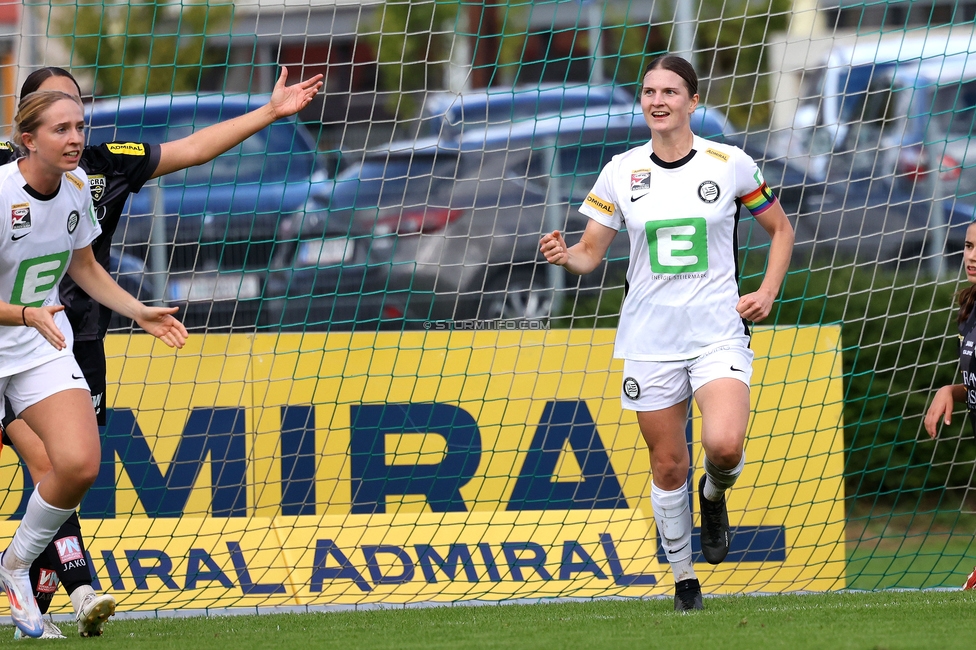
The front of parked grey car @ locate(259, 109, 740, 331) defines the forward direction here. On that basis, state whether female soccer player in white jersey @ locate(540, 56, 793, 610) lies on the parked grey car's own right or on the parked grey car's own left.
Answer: on the parked grey car's own right

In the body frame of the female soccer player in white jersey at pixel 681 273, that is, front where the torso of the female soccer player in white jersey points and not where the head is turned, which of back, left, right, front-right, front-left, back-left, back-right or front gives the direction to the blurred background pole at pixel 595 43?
back

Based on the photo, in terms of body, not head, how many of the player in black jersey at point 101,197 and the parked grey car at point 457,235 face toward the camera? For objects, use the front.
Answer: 1
